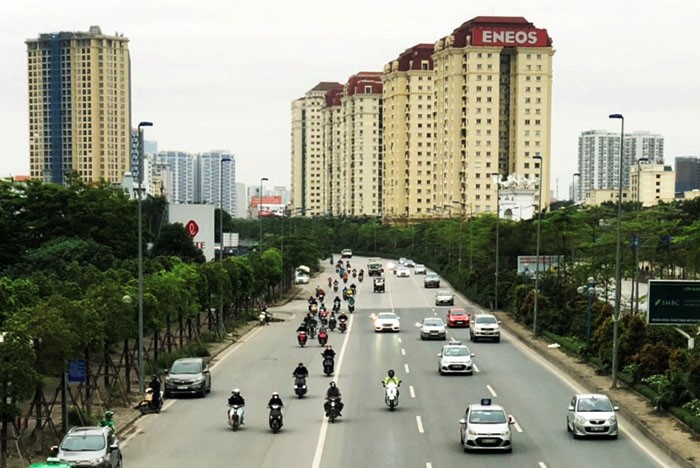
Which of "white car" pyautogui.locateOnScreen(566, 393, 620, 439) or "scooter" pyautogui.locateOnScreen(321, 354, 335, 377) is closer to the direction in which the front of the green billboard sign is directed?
the white car

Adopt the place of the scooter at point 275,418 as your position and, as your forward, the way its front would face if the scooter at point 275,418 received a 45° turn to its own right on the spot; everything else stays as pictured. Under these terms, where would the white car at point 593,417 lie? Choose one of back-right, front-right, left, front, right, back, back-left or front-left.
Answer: back-left

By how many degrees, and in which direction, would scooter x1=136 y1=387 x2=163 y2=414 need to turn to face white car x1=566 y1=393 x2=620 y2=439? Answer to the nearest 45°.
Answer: approximately 90° to its left

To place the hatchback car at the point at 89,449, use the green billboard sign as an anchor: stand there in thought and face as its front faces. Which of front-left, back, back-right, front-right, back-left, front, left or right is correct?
front-right

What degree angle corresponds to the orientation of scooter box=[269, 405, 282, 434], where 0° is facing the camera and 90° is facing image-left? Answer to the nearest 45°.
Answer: approximately 0°
